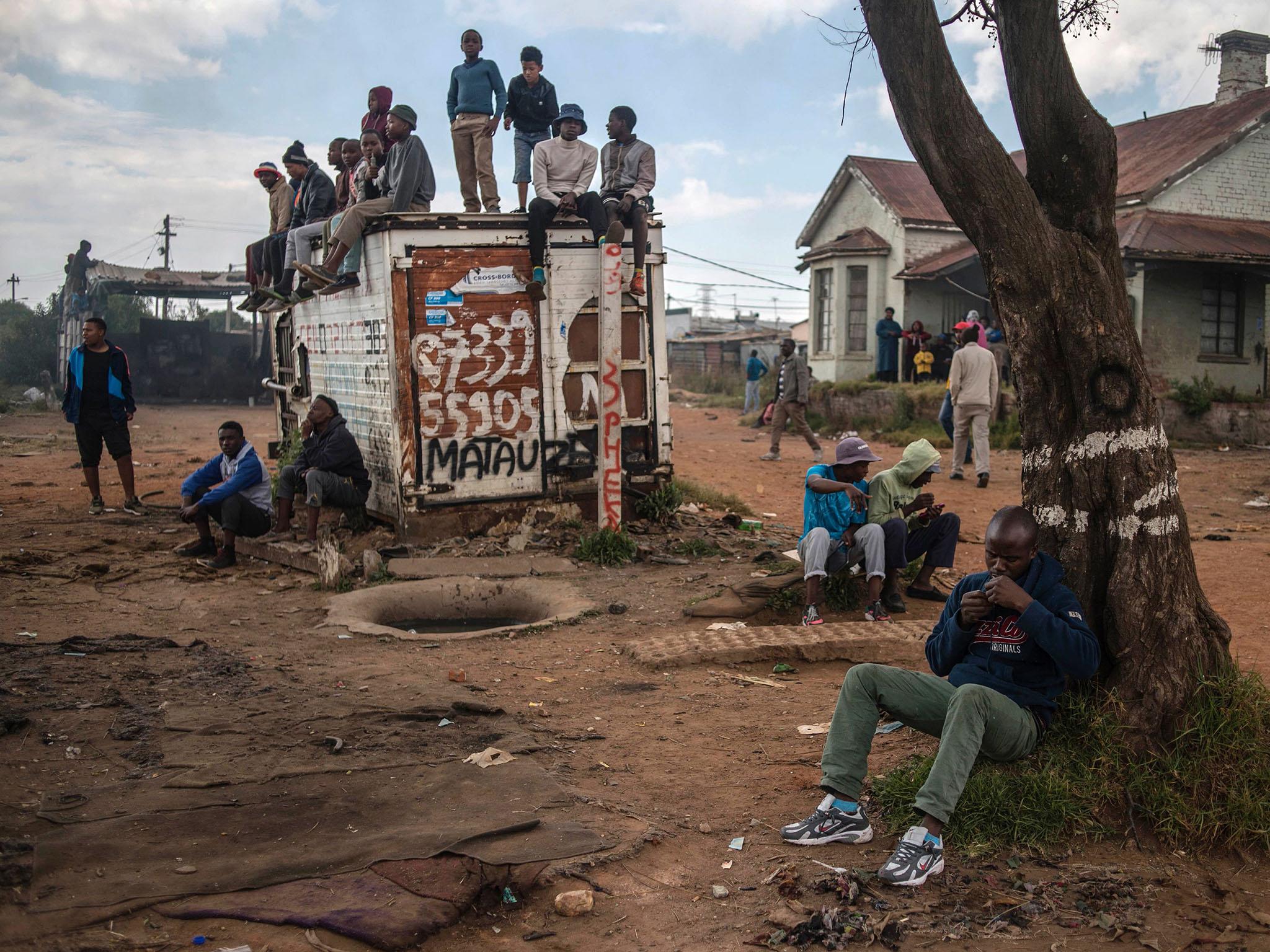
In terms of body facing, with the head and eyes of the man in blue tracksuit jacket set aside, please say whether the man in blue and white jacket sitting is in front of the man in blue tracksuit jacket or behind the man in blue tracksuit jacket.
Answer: in front

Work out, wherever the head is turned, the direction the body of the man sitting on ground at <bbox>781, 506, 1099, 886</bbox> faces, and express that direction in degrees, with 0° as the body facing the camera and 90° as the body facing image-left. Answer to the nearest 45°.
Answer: approximately 45°

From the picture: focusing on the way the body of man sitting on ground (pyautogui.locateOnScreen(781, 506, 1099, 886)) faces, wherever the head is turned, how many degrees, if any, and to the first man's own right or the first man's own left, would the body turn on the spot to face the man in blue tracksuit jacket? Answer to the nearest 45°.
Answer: approximately 90° to the first man's own right

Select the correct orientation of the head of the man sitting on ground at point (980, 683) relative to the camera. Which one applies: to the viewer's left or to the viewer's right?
to the viewer's left

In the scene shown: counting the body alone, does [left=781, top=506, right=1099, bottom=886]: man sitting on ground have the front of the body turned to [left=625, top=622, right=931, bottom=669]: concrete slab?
no

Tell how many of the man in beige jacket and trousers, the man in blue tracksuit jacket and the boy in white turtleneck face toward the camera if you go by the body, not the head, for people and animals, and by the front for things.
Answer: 2

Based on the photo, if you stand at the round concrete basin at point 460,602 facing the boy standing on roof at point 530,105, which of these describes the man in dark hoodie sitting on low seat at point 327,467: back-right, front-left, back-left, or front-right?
front-left

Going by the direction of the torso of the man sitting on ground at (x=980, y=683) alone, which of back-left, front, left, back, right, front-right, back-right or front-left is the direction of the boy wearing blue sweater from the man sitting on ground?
right

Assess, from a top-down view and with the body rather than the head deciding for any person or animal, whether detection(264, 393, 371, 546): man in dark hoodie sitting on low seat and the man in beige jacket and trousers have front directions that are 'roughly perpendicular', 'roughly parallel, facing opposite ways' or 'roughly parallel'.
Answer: roughly parallel, facing opposite ways

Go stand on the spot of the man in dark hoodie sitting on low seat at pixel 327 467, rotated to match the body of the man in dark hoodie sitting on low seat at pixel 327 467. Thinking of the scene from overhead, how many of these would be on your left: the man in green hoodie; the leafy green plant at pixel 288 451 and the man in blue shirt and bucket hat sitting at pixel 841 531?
2

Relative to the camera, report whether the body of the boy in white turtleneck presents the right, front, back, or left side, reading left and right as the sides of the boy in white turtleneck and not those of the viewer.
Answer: front

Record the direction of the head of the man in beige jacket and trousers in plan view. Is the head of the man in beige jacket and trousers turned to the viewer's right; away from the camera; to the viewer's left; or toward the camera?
away from the camera

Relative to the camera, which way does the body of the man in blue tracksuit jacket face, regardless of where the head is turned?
toward the camera

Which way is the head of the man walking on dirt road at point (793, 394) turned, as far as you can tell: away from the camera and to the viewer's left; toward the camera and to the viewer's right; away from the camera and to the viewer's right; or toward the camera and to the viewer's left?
toward the camera and to the viewer's left
